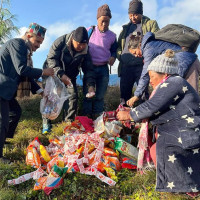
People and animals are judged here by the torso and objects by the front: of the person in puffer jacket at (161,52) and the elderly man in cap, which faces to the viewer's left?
the person in puffer jacket

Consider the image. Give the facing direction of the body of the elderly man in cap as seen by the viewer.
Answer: toward the camera

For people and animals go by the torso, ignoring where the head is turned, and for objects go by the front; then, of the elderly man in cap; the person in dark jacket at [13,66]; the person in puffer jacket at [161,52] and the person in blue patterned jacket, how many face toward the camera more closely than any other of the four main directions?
1

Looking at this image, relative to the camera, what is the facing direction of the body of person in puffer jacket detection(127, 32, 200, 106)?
to the viewer's left

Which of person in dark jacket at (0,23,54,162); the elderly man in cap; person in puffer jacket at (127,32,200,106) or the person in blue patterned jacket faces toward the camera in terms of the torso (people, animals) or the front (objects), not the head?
the elderly man in cap

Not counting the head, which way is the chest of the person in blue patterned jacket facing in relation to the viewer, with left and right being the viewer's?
facing to the left of the viewer

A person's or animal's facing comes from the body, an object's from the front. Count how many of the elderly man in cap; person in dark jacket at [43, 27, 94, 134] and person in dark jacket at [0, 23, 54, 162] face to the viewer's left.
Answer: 0

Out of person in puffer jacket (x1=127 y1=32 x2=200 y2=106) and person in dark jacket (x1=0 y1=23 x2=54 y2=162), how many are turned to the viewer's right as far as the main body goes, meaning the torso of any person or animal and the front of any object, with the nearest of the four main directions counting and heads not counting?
1

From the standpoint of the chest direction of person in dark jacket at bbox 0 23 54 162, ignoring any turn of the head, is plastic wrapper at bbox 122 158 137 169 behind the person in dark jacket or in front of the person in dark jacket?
in front

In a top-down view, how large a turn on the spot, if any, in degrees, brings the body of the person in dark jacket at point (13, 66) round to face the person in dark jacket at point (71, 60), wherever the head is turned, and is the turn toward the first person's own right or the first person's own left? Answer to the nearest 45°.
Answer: approximately 45° to the first person's own left

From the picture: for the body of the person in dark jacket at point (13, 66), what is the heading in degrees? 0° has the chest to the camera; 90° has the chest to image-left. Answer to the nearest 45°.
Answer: approximately 270°
